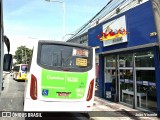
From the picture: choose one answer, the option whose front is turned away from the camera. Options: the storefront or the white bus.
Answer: the white bus

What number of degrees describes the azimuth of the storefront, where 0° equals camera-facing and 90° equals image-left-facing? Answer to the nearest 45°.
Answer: approximately 45°

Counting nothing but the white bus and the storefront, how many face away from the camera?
1

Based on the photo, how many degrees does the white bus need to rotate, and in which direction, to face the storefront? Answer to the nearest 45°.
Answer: approximately 45° to its right

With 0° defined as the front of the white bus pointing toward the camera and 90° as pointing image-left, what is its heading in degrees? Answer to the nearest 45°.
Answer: approximately 180°

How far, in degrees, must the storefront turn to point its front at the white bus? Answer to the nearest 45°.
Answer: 0° — it already faces it
